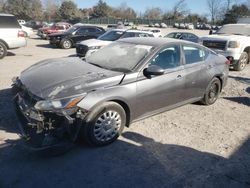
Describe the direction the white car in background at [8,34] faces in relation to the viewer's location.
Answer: facing to the left of the viewer

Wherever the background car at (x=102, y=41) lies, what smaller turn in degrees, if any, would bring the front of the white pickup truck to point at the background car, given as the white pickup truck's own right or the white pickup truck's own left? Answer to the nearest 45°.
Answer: approximately 45° to the white pickup truck's own right

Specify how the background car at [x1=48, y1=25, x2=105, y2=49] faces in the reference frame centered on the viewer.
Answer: facing the viewer and to the left of the viewer

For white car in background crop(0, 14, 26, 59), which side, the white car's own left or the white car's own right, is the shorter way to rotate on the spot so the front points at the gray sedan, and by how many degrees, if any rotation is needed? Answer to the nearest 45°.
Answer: approximately 90° to the white car's own left

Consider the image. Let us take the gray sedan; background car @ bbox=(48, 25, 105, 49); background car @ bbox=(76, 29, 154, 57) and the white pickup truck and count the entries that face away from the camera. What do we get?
0

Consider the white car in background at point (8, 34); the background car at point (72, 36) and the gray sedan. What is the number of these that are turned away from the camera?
0

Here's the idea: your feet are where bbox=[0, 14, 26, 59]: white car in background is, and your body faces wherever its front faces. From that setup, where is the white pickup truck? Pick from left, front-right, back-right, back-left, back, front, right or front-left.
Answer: back-left

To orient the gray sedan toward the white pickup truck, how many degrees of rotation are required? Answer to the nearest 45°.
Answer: approximately 180°

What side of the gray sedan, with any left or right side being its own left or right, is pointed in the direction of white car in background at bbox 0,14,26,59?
right

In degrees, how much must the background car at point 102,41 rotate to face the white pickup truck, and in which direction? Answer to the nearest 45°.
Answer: approximately 90° to its left

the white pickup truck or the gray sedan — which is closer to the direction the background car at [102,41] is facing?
the gray sedan

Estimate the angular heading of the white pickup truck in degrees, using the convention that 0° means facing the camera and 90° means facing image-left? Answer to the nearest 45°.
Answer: approximately 45°

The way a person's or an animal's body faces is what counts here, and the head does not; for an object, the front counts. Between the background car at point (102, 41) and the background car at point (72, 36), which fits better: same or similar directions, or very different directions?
same or similar directions
